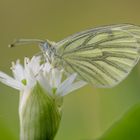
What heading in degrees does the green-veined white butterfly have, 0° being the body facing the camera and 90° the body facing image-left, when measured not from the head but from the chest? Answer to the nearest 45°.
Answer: approximately 90°
